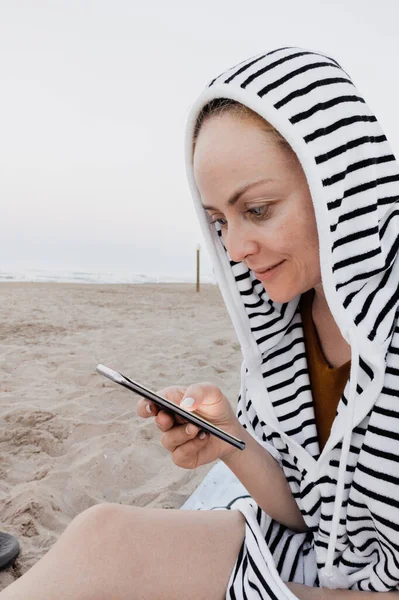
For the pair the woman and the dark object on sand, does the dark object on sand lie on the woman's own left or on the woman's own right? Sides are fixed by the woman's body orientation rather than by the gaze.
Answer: on the woman's own right

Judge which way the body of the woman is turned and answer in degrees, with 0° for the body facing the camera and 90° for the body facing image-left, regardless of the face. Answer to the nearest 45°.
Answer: approximately 45°

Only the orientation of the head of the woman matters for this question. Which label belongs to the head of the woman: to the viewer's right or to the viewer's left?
to the viewer's left
